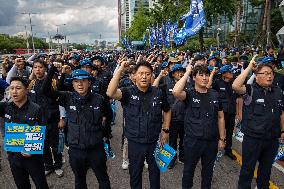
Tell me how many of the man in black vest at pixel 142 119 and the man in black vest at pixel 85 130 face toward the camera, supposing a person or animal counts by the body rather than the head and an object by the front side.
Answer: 2

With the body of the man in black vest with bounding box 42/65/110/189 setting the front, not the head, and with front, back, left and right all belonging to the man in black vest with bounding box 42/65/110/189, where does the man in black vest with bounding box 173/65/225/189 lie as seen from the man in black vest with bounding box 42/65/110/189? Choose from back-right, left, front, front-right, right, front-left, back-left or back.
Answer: left

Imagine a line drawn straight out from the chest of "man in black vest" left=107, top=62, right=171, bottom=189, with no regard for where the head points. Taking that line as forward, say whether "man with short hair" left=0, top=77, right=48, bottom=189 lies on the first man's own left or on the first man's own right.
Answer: on the first man's own right

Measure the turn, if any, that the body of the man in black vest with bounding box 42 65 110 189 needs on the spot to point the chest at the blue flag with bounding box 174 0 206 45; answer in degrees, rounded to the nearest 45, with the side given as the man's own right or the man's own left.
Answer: approximately 135° to the man's own left

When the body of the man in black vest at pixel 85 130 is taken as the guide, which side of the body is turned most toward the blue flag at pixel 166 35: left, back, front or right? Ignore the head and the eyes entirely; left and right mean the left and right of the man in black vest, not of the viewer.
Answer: back

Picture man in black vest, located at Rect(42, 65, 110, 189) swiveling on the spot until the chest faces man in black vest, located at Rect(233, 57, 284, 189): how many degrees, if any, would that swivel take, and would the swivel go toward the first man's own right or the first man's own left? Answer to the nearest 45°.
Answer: approximately 90° to the first man's own left

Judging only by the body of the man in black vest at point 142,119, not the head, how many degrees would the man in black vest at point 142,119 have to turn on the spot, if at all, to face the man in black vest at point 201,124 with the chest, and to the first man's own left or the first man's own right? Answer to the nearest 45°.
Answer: approximately 90° to the first man's own left

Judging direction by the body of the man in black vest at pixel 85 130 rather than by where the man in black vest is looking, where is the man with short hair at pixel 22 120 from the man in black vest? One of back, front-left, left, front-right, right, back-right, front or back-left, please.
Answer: right

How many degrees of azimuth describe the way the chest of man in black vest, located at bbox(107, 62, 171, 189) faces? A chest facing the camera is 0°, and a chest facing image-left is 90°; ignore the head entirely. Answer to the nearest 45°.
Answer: approximately 0°
